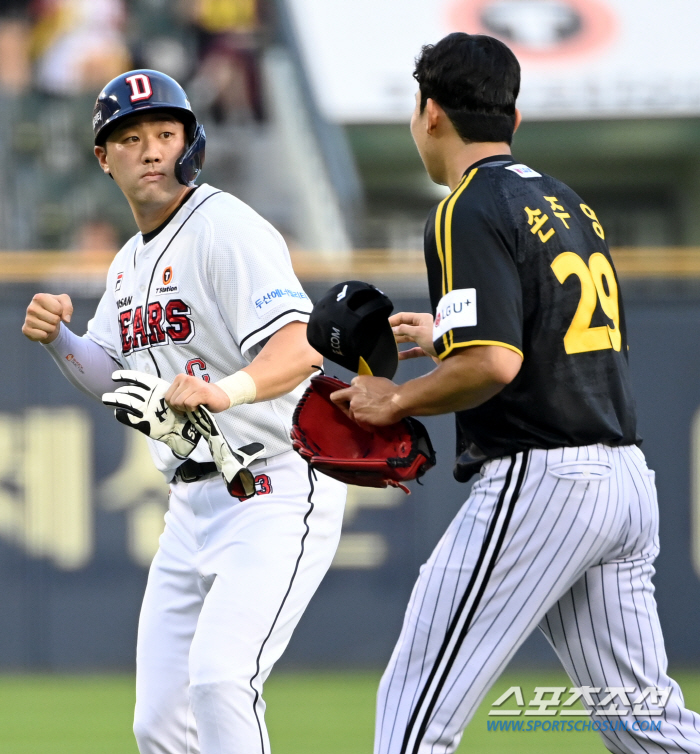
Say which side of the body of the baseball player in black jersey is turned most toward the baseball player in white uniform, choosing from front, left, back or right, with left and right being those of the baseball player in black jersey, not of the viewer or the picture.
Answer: front

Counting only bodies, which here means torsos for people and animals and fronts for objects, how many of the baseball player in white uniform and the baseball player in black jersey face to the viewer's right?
0

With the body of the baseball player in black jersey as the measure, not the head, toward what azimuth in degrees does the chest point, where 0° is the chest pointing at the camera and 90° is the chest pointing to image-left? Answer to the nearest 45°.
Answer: approximately 135°

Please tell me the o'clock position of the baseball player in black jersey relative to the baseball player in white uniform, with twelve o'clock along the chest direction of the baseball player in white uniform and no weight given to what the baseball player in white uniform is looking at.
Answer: The baseball player in black jersey is roughly at 9 o'clock from the baseball player in white uniform.

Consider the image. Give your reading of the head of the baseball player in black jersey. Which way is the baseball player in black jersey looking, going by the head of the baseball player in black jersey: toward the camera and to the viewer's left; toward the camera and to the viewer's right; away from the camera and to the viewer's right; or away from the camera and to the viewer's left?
away from the camera and to the viewer's left

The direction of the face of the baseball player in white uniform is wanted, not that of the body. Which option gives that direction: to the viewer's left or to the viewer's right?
to the viewer's right
